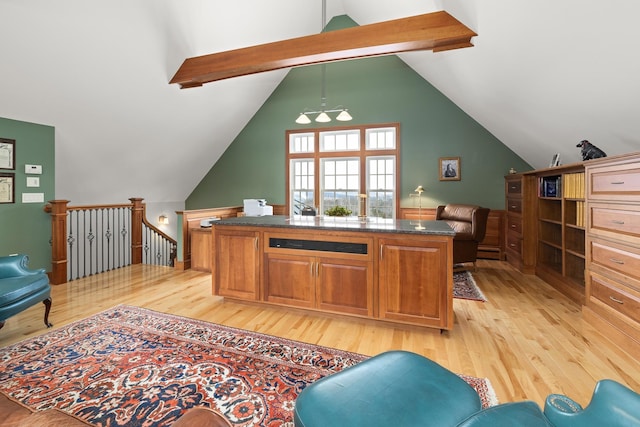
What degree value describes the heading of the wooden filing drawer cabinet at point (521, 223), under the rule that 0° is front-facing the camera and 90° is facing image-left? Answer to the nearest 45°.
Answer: approximately 45°

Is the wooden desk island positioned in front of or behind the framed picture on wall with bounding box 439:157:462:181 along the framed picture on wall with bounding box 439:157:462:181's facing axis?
in front

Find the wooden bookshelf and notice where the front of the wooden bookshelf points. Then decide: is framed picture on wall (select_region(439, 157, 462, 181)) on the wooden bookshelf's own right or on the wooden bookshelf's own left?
on the wooden bookshelf's own right

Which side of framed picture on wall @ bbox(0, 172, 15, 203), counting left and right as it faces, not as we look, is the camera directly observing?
front

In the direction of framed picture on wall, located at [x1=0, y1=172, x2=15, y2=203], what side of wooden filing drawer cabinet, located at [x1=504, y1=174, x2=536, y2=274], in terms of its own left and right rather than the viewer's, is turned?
front

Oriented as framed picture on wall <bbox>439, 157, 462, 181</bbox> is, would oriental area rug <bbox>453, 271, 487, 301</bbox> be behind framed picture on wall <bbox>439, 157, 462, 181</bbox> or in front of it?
in front

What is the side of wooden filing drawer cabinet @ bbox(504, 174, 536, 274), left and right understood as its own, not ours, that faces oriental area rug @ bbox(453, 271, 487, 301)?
front

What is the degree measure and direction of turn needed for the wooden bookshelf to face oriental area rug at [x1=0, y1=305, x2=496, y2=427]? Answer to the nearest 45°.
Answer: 0° — it already faces it

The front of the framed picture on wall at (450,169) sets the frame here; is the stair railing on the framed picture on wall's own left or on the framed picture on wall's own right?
on the framed picture on wall's own right

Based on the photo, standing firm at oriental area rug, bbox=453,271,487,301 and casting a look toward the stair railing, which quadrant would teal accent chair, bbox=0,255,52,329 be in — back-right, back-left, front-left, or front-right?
front-left

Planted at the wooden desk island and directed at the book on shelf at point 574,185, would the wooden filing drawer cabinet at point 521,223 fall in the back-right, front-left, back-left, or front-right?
front-left

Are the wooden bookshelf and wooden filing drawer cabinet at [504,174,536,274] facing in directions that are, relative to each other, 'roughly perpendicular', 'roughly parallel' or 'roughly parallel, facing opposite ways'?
roughly parallel

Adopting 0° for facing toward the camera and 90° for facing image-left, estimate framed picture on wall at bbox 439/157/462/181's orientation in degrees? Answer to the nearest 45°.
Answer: approximately 0°

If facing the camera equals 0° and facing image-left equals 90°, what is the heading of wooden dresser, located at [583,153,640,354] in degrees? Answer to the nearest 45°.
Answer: approximately 45°
